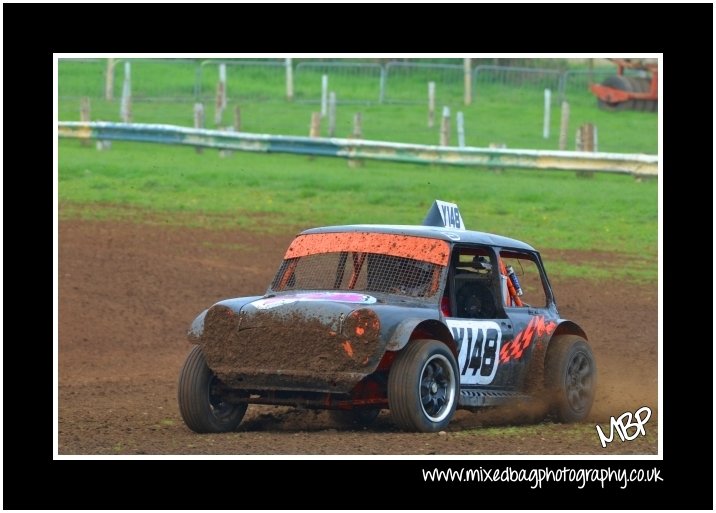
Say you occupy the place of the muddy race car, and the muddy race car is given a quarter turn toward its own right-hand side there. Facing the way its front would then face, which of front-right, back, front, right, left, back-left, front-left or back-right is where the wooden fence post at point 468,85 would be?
front-right

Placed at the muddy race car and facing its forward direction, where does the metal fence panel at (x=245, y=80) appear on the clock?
The metal fence panel is roughly at 4 o'clock from the muddy race car.

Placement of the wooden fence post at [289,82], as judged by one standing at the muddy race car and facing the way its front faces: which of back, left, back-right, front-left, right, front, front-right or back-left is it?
back-right

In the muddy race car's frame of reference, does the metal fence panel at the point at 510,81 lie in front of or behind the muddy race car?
behind

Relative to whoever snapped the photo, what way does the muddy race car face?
facing the viewer and to the left of the viewer

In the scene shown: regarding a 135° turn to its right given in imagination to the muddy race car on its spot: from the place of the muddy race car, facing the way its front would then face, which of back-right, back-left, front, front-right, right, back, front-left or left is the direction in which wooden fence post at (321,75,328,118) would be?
front

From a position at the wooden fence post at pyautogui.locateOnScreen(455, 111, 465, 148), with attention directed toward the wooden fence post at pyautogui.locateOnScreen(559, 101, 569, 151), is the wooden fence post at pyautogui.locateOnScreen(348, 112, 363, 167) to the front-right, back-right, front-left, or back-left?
back-right

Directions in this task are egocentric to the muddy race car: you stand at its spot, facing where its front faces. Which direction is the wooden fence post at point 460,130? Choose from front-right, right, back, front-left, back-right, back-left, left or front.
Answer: back-right

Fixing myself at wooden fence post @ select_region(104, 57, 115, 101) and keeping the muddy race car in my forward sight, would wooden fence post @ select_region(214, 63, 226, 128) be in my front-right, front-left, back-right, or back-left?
front-left

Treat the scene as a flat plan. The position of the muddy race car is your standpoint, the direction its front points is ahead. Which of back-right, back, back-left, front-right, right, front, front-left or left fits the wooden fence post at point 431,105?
back-right

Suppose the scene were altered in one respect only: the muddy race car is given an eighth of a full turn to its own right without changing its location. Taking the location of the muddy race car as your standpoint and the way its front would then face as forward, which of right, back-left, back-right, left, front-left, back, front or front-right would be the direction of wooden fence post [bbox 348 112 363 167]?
right

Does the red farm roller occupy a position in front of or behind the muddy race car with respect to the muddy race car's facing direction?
behind

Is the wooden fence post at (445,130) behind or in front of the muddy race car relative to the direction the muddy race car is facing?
behind

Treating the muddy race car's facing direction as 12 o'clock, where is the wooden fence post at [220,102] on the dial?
The wooden fence post is roughly at 4 o'clock from the muddy race car.
